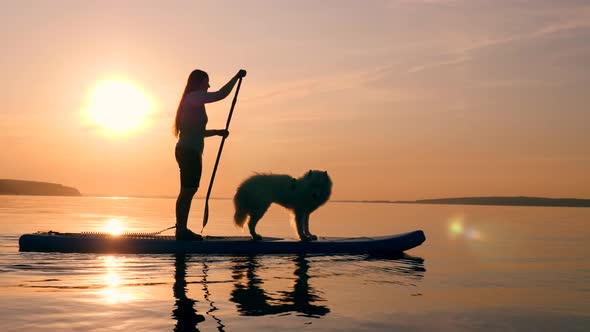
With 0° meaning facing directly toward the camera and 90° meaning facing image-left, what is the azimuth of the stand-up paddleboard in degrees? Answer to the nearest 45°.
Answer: approximately 270°

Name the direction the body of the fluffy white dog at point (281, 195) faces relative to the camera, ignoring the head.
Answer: to the viewer's right

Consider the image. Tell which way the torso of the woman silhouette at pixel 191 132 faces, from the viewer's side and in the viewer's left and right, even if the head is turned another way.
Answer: facing to the right of the viewer
